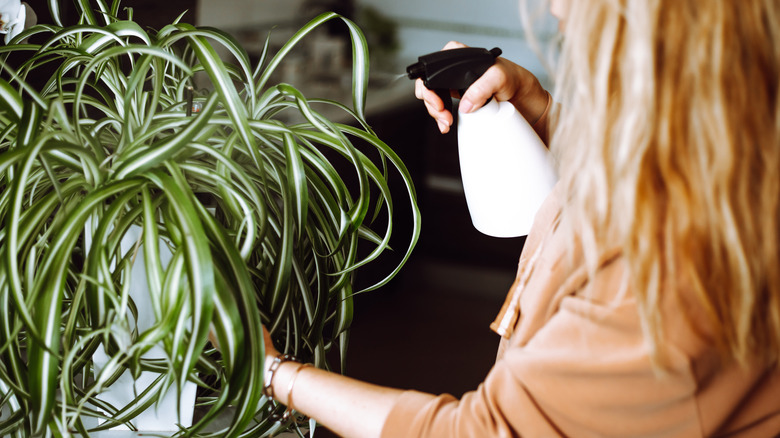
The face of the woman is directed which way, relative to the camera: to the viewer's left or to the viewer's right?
to the viewer's left

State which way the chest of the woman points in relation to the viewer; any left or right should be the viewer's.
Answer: facing away from the viewer and to the left of the viewer
